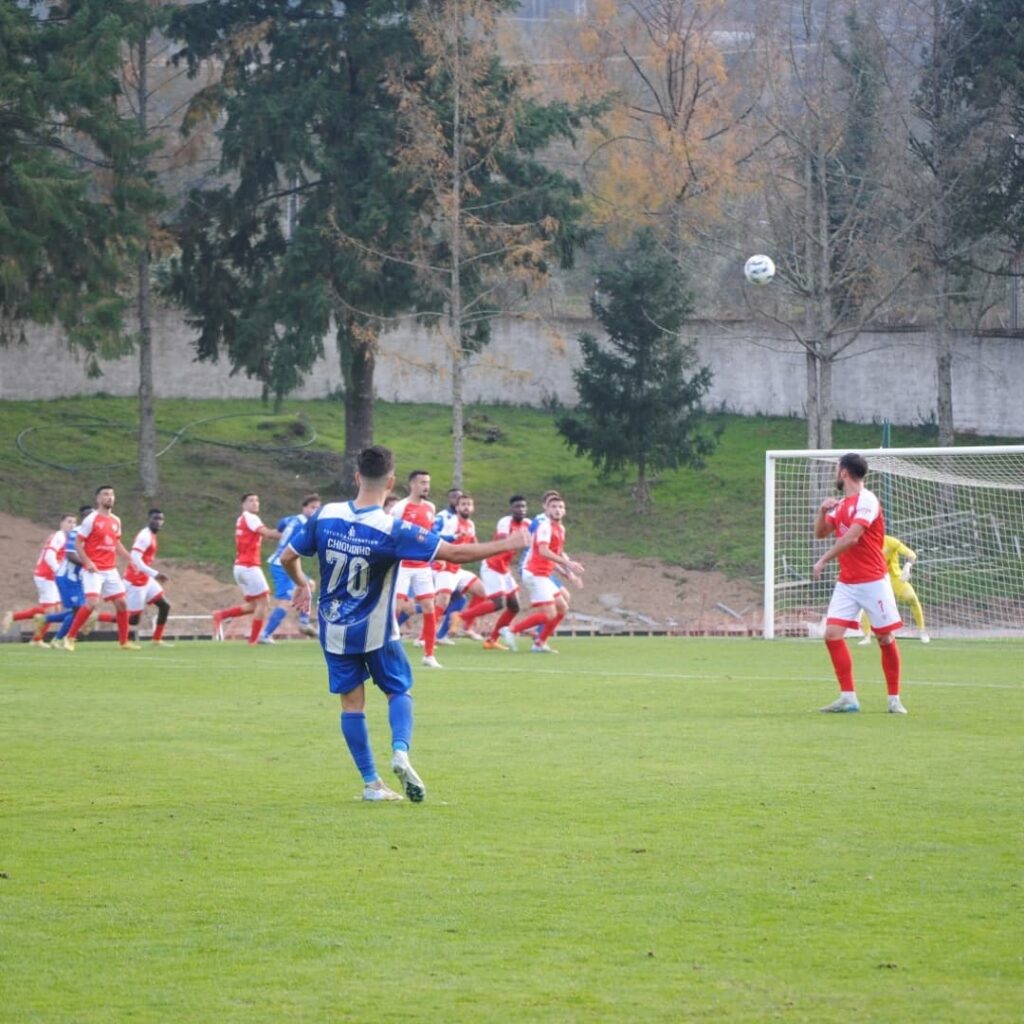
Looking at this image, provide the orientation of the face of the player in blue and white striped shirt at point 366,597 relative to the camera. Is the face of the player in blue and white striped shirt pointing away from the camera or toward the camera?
away from the camera

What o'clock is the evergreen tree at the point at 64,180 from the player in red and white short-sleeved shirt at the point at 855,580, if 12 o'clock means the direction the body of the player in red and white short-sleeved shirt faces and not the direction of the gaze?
The evergreen tree is roughly at 3 o'clock from the player in red and white short-sleeved shirt.

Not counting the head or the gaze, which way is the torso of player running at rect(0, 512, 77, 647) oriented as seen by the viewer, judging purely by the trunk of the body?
to the viewer's right

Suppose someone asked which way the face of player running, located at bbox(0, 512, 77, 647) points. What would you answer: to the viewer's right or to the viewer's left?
to the viewer's right

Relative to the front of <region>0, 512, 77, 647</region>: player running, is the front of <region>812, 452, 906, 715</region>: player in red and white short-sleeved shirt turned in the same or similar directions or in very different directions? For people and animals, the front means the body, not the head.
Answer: very different directions

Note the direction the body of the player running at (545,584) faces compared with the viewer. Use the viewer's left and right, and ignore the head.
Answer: facing to the right of the viewer

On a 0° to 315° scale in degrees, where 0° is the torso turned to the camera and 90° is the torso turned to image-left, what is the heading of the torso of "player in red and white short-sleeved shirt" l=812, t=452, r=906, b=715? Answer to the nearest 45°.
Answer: approximately 45°

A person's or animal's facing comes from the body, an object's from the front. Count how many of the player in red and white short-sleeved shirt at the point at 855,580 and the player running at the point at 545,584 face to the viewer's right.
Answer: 1

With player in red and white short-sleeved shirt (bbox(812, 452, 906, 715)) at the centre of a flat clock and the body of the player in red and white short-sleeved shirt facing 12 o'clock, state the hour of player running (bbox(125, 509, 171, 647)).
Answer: The player running is roughly at 3 o'clock from the player in red and white short-sleeved shirt.

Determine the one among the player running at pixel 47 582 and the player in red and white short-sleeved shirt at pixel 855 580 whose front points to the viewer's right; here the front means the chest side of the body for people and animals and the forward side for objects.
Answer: the player running

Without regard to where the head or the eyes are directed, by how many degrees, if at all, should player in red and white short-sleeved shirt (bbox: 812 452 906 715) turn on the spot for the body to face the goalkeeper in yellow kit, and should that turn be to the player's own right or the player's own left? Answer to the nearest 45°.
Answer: approximately 135° to the player's own right
